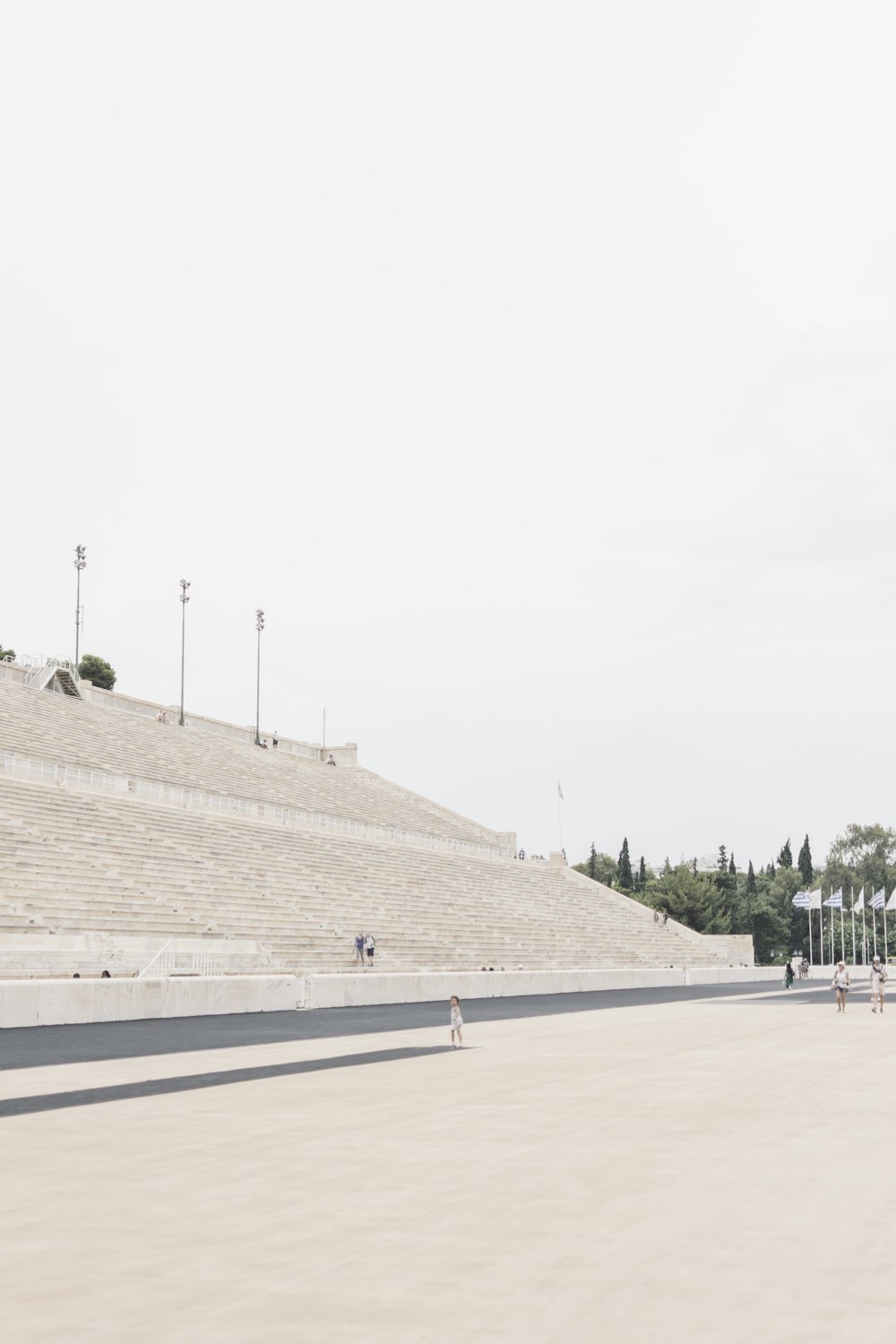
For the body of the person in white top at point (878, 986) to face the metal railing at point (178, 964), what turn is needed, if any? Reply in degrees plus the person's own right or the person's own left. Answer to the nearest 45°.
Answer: approximately 45° to the person's own right

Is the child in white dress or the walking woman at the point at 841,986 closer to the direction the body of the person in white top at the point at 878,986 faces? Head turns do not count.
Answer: the child in white dress

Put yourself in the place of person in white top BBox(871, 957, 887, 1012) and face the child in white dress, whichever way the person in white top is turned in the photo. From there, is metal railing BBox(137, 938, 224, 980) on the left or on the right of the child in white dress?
right

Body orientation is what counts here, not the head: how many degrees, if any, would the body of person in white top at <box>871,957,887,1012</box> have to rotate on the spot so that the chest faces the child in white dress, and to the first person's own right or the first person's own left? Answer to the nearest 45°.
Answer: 0° — they already face them

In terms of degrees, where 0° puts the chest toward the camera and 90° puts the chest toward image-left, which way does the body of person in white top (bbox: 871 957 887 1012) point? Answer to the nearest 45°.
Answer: approximately 0°

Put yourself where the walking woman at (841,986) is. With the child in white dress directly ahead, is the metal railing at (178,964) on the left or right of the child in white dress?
right

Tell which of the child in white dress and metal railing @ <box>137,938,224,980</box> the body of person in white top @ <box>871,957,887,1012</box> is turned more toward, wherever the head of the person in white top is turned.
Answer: the child in white dress

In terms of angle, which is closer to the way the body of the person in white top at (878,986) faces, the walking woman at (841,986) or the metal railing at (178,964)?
the metal railing

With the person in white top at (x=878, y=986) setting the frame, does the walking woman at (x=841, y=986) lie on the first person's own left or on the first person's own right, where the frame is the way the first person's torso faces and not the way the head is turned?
on the first person's own right
